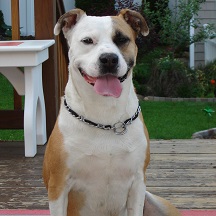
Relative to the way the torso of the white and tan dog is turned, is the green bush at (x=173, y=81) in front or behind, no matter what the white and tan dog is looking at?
behind

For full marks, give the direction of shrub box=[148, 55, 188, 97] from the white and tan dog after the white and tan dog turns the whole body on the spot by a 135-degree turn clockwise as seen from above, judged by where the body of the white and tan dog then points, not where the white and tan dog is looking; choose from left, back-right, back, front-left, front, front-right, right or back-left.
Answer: front-right

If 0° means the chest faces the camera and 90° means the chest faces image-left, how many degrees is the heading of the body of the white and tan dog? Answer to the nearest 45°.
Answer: approximately 0°

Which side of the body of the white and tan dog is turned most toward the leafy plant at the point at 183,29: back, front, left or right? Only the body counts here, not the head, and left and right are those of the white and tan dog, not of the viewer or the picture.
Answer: back
